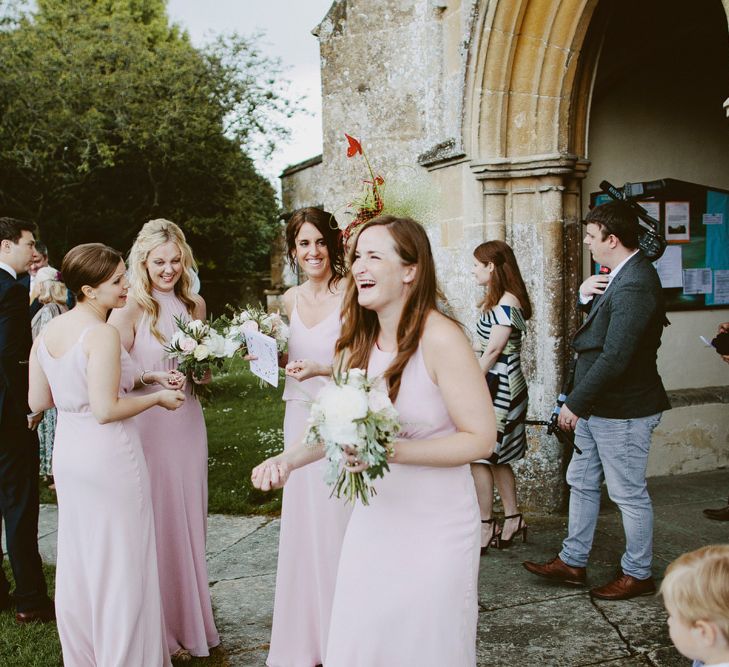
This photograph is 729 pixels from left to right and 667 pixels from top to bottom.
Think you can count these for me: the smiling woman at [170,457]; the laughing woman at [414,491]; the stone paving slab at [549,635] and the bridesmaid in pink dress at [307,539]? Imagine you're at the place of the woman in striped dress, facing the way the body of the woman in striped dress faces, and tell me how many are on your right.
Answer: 0

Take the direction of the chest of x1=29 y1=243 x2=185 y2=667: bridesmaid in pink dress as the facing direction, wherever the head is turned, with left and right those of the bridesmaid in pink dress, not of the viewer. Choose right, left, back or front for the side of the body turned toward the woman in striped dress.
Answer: front

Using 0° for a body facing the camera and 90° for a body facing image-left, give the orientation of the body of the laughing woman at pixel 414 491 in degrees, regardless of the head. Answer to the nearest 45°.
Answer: approximately 45°

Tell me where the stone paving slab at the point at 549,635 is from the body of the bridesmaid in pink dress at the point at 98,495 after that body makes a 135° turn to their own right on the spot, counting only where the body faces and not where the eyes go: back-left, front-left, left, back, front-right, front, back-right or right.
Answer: left

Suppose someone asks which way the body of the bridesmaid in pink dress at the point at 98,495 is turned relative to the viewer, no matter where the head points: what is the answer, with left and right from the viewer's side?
facing away from the viewer and to the right of the viewer

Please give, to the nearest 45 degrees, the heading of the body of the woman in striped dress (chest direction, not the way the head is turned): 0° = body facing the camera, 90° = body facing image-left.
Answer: approximately 90°

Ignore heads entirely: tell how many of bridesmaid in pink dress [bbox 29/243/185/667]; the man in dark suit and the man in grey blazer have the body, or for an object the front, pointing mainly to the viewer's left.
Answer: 1

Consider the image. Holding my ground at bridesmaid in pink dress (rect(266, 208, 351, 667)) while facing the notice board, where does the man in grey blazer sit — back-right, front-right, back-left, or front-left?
front-right

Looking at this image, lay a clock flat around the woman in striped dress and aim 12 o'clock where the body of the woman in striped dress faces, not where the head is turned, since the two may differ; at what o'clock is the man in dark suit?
The man in dark suit is roughly at 11 o'clock from the woman in striped dress.

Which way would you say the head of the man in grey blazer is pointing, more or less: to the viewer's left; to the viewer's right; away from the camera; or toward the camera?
to the viewer's left

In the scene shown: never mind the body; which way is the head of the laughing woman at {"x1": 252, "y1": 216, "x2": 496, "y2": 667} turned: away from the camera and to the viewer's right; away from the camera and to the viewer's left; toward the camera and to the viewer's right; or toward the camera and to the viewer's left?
toward the camera and to the viewer's left

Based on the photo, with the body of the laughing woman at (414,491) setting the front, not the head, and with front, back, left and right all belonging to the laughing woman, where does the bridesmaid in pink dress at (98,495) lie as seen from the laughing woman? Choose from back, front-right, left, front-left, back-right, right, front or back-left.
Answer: right

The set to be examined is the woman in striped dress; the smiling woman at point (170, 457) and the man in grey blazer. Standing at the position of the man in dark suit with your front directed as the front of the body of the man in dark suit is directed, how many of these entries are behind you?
0

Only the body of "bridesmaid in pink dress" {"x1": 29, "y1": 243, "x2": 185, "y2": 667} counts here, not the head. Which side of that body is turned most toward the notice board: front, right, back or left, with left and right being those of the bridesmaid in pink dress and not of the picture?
front

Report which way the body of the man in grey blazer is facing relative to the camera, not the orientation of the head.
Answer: to the viewer's left

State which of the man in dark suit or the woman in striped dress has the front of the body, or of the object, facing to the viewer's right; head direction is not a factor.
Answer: the man in dark suit
